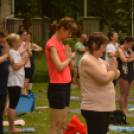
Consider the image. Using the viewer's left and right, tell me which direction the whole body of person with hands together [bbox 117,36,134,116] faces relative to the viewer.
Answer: facing the viewer and to the right of the viewer

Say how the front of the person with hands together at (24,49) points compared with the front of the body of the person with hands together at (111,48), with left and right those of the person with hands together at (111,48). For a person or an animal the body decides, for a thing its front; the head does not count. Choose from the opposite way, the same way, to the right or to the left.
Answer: the same way

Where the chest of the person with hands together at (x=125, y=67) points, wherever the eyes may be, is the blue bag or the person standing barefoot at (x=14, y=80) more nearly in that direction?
the person standing barefoot
